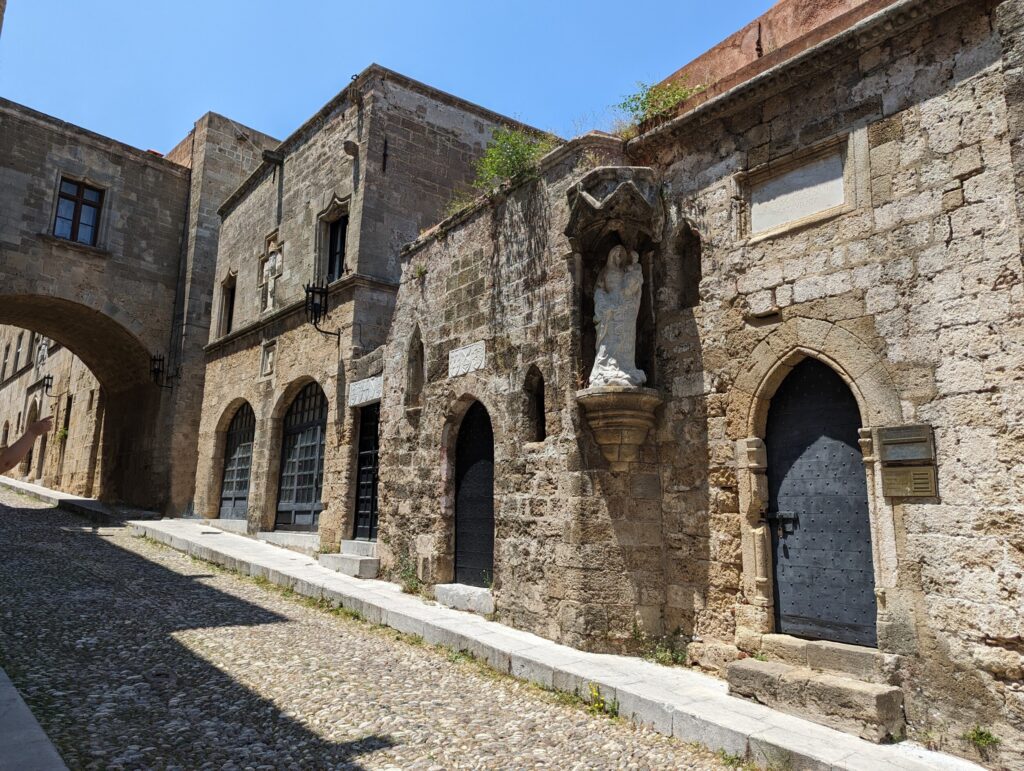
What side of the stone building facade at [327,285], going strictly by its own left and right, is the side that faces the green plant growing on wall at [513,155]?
left

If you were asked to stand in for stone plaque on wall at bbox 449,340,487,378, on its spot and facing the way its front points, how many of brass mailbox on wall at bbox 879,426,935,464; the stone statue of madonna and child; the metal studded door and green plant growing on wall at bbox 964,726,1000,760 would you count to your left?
4

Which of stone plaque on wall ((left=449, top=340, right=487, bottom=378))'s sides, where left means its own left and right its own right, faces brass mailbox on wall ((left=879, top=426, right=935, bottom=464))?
left

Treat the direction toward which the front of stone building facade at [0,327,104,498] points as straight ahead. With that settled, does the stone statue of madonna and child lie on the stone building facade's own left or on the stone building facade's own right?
on the stone building facade's own left

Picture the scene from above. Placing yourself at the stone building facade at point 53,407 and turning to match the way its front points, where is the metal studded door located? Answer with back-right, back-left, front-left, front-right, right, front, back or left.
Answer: front-left

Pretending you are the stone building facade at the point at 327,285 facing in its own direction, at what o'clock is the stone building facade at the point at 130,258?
the stone building facade at the point at 130,258 is roughly at 3 o'clock from the stone building facade at the point at 327,285.

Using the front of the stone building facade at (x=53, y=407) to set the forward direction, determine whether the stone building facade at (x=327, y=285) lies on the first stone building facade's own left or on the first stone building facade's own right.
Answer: on the first stone building facade's own left

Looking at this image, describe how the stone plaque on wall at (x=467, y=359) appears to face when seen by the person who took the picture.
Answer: facing the viewer and to the left of the viewer

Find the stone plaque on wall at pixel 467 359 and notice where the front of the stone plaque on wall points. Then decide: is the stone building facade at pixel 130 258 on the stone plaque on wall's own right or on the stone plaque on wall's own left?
on the stone plaque on wall's own right

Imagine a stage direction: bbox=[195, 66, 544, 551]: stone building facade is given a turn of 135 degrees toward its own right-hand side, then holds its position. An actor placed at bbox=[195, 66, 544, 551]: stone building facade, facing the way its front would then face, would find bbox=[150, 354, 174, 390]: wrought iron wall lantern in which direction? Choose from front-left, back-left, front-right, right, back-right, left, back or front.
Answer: front-left

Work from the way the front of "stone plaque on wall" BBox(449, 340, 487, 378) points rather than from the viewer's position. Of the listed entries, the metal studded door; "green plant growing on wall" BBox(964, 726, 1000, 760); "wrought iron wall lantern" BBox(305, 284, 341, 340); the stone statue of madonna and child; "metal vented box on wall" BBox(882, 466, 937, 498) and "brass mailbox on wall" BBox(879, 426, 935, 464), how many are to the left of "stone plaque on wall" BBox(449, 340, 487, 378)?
5

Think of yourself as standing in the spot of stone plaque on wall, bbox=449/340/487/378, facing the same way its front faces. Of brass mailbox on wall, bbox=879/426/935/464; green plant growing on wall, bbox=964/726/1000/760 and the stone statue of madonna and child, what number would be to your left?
3

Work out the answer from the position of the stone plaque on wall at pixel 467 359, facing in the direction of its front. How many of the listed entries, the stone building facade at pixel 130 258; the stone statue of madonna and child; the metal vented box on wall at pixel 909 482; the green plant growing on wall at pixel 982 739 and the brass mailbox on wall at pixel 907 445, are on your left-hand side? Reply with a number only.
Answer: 4

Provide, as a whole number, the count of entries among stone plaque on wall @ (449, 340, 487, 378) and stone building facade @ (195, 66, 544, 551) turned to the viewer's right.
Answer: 0

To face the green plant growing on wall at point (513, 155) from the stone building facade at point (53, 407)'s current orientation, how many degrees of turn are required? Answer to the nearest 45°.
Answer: approximately 45° to its left

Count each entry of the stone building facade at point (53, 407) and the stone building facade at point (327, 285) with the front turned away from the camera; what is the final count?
0
